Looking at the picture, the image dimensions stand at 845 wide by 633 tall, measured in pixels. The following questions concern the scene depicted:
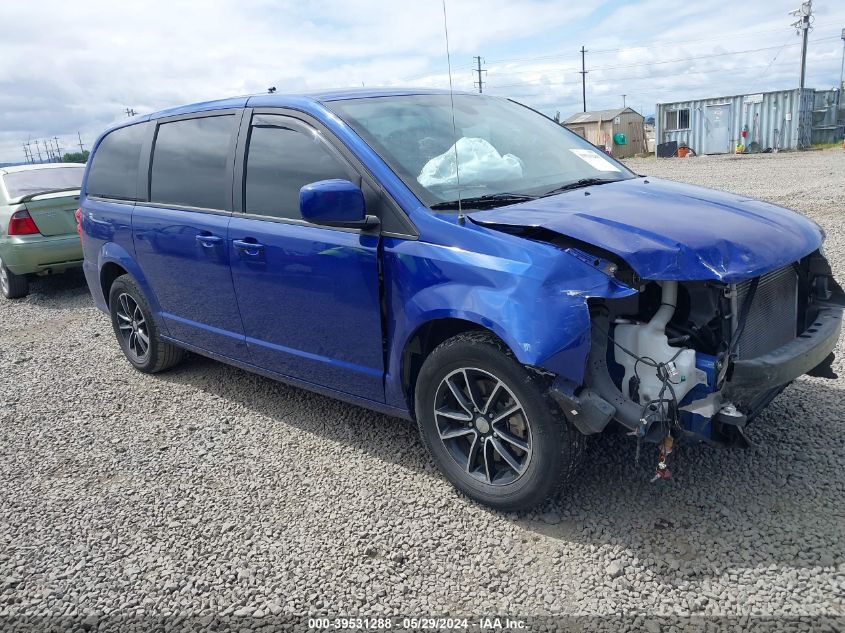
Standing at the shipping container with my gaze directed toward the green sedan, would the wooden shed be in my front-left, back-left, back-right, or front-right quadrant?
back-right

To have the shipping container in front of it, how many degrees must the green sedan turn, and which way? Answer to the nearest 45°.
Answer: approximately 135° to its right

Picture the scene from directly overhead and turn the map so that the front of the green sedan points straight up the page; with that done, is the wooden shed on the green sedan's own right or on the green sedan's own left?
on the green sedan's own right

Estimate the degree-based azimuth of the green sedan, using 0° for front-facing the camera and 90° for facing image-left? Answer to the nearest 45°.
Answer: approximately 135°

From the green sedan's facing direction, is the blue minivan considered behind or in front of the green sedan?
behind

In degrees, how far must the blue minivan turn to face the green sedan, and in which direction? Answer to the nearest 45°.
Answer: approximately 180°

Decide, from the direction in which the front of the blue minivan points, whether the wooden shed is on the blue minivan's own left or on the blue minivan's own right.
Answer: on the blue minivan's own left
